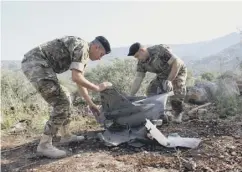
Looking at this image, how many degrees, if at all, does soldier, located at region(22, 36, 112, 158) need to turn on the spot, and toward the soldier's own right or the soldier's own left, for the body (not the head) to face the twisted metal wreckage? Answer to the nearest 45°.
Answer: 0° — they already face it

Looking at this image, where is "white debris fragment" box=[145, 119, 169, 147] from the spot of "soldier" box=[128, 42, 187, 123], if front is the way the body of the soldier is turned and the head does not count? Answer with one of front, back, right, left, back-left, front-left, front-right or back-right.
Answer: front-left

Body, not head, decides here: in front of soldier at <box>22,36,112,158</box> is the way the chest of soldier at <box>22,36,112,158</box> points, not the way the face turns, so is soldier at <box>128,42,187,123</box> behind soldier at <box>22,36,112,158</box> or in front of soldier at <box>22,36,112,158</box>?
in front

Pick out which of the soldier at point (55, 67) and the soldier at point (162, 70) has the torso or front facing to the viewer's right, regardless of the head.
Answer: the soldier at point (55, 67)

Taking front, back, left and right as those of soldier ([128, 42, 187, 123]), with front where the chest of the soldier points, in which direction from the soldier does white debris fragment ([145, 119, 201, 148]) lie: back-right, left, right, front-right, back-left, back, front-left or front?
front-left

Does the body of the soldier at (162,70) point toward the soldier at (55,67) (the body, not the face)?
yes

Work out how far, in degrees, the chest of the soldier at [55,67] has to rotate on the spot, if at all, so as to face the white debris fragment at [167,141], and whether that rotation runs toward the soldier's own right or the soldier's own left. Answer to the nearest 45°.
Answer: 0° — they already face it

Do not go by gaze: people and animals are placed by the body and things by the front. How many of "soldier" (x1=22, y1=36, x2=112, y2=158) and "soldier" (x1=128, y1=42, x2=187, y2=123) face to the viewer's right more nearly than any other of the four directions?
1

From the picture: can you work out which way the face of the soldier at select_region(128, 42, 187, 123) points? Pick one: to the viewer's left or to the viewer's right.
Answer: to the viewer's left

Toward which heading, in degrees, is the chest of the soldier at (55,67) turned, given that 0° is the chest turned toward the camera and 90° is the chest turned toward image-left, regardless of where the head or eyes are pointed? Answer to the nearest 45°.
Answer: approximately 270°

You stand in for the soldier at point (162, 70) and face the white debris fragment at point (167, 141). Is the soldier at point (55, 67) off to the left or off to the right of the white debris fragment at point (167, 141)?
right
